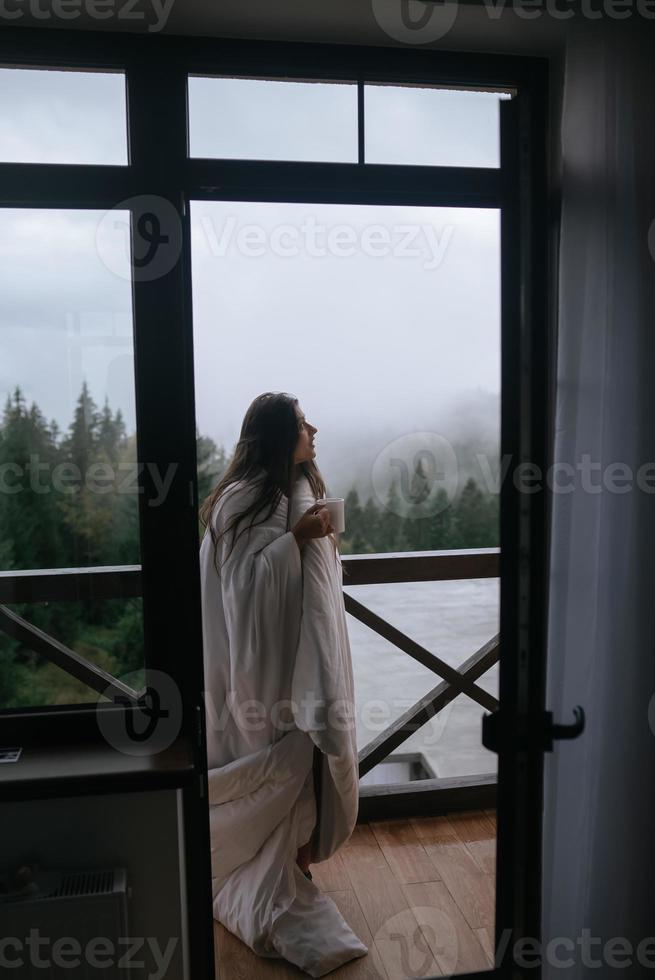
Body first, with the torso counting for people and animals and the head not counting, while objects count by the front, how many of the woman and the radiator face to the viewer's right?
1

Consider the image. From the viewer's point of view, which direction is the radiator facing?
toward the camera

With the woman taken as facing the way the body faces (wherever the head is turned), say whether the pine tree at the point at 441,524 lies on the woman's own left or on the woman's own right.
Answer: on the woman's own left

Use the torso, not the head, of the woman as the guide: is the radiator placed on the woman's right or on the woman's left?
on the woman's right

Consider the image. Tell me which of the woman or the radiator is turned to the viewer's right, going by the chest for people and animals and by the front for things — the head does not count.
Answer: the woman

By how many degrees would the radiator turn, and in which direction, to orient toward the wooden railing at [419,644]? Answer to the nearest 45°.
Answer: approximately 135° to its left

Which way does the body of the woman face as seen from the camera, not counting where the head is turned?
to the viewer's right

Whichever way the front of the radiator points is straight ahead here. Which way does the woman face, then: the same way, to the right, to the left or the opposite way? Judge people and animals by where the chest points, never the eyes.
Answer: to the left

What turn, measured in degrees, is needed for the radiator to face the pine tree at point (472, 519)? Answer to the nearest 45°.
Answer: approximately 135° to its left

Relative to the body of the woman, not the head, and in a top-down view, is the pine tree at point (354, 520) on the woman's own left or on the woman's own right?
on the woman's own left

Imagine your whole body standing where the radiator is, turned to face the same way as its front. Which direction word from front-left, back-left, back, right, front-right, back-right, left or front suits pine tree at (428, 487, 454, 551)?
back-left
